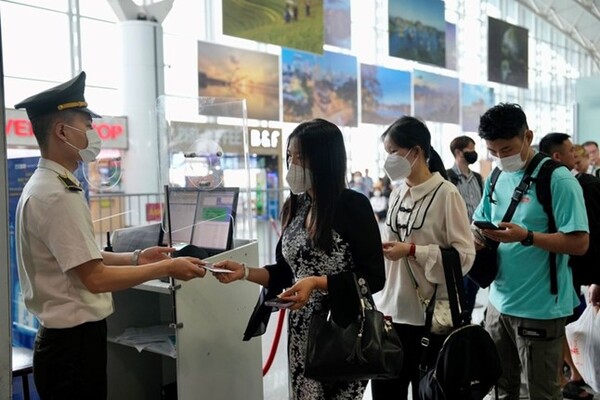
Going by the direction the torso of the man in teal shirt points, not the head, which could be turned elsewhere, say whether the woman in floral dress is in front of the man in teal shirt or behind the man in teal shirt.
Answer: in front

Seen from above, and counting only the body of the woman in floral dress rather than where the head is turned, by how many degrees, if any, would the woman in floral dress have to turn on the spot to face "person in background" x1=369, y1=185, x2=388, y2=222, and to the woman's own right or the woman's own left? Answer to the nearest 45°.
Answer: approximately 135° to the woman's own right

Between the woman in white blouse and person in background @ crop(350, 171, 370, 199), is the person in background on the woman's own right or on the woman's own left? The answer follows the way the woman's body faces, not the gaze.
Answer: on the woman's own right

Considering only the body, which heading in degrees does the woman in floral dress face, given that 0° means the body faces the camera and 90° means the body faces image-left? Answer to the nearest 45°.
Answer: approximately 45°

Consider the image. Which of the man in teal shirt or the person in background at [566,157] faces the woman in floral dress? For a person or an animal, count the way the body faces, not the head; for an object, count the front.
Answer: the man in teal shirt

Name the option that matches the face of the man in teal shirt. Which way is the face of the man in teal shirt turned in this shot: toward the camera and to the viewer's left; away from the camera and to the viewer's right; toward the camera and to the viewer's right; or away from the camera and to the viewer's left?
toward the camera and to the viewer's left

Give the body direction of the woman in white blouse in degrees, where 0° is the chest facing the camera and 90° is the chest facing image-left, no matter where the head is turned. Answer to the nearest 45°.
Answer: approximately 45°

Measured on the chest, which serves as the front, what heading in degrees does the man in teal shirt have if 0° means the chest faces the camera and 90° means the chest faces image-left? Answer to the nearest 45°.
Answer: approximately 45°

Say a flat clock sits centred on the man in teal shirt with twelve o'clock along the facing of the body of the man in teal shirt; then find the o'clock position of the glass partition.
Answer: The glass partition is roughly at 2 o'clock from the man in teal shirt.

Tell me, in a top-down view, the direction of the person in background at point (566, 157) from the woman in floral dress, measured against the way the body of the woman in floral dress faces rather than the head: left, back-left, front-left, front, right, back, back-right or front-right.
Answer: back
